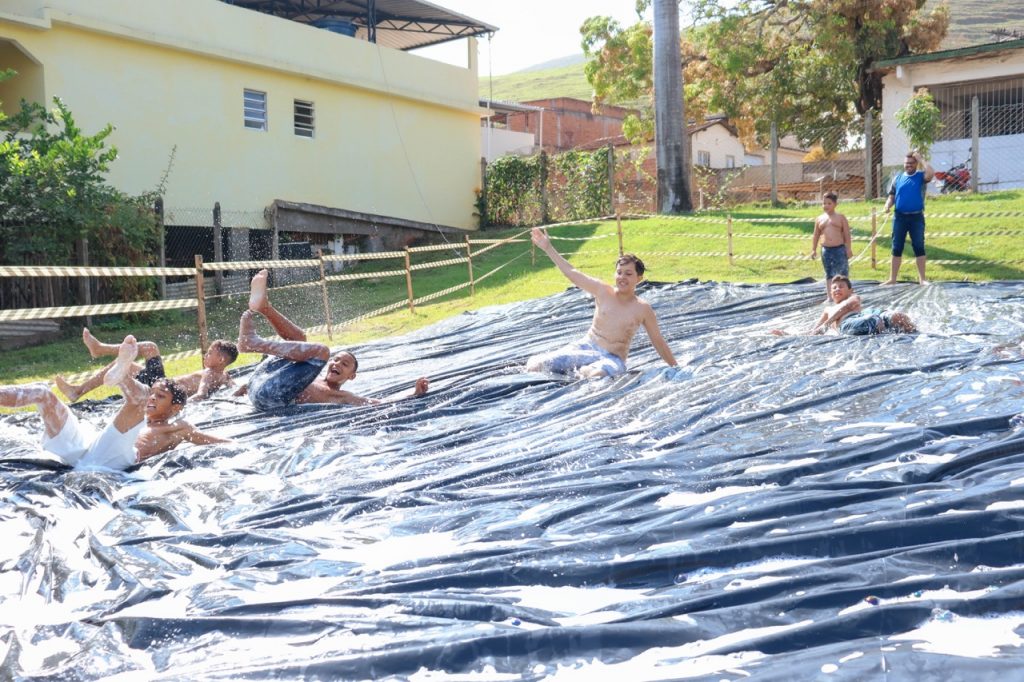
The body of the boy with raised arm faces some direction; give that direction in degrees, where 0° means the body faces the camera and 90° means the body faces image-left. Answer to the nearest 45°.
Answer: approximately 45°

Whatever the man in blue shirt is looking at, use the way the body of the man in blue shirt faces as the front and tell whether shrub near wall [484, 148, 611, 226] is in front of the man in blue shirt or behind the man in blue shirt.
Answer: behind

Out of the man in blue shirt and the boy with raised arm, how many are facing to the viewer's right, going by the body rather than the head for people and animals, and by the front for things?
0

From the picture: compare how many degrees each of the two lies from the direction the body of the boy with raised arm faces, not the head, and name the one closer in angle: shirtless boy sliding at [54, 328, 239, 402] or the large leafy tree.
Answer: the shirtless boy sliding

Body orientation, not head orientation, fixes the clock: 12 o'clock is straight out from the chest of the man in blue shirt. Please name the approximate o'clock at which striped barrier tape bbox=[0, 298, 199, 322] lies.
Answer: The striped barrier tape is roughly at 2 o'clock from the man in blue shirt.

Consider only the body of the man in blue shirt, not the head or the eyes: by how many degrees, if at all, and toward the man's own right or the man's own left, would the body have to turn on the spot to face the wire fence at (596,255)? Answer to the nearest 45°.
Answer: approximately 135° to the man's own right

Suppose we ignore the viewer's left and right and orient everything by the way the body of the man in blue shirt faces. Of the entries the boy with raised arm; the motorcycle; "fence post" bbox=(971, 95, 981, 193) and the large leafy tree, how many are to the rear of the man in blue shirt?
3

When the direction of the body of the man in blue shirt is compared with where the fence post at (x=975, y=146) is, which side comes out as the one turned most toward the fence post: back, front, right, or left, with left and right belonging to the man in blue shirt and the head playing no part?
back

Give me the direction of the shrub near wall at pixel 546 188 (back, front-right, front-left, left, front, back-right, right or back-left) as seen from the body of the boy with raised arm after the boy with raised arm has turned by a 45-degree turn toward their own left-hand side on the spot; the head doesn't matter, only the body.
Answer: back

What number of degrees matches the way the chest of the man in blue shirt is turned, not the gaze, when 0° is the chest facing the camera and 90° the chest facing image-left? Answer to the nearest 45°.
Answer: approximately 0°

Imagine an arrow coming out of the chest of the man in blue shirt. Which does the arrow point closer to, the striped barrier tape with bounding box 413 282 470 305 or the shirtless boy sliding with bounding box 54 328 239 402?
the shirtless boy sliding
